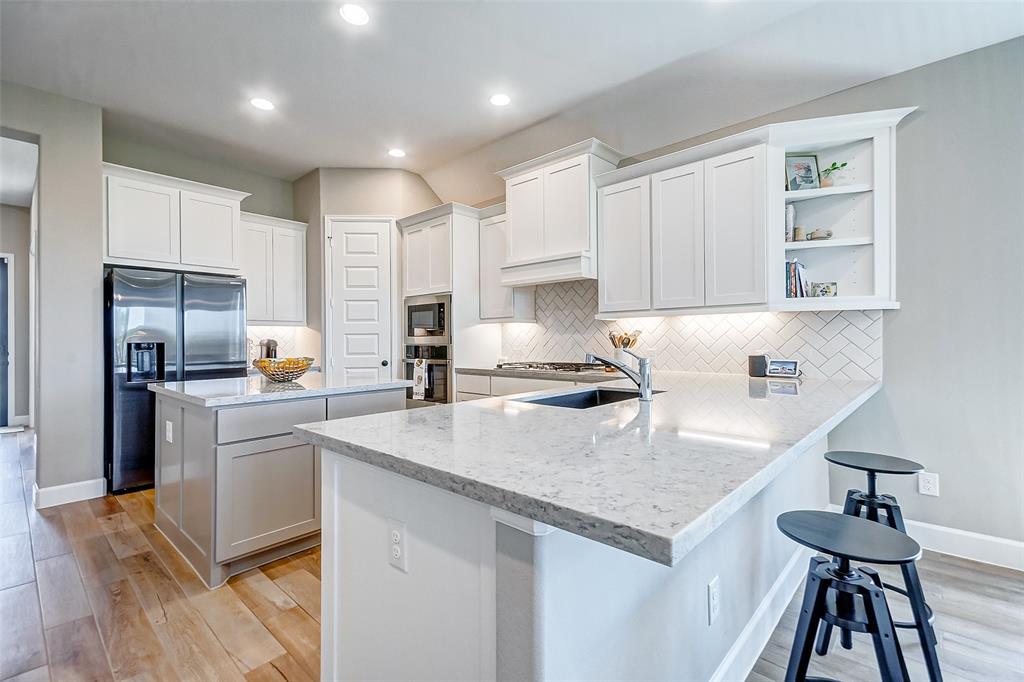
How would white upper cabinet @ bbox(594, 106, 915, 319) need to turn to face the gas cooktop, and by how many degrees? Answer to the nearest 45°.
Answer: approximately 45° to its right

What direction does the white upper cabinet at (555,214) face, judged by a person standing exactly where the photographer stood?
facing the viewer and to the left of the viewer

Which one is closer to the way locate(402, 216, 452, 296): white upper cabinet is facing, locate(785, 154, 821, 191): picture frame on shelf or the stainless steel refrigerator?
the stainless steel refrigerator

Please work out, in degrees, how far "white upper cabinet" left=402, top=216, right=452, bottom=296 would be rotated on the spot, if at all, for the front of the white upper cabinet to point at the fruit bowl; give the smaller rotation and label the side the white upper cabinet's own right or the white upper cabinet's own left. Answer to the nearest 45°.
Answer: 0° — it already faces it

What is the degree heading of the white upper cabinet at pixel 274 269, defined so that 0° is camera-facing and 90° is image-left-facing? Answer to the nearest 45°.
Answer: approximately 315°

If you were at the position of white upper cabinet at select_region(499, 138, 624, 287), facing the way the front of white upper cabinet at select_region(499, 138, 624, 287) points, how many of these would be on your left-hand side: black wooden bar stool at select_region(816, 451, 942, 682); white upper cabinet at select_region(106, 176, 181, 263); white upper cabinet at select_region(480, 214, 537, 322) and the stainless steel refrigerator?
1

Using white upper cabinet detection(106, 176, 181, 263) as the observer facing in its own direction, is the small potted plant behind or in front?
in front

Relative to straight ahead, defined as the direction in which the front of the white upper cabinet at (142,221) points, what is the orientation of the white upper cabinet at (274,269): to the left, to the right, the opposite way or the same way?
the same way

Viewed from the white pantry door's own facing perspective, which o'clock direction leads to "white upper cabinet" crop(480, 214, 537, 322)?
The white upper cabinet is roughly at 10 o'clock from the white pantry door.

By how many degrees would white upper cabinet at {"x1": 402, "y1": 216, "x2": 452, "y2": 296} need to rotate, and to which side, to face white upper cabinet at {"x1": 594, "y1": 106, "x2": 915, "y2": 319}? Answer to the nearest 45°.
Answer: approximately 90° to its left

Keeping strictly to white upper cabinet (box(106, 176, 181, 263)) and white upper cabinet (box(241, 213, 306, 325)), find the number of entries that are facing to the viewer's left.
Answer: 0

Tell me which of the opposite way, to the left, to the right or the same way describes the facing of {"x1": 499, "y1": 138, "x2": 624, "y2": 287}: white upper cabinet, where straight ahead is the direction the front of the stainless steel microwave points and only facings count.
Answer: the same way

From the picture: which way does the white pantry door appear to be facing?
toward the camera

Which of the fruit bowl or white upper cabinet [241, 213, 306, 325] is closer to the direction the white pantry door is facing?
the fruit bowl

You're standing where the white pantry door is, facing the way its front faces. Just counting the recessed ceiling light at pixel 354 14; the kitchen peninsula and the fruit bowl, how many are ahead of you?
3

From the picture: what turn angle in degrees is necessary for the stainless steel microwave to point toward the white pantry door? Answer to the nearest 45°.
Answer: approximately 90° to its right

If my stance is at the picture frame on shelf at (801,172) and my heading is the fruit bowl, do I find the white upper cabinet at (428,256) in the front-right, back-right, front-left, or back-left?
front-right

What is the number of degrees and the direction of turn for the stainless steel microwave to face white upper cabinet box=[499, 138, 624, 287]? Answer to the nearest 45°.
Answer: approximately 90° to its left
